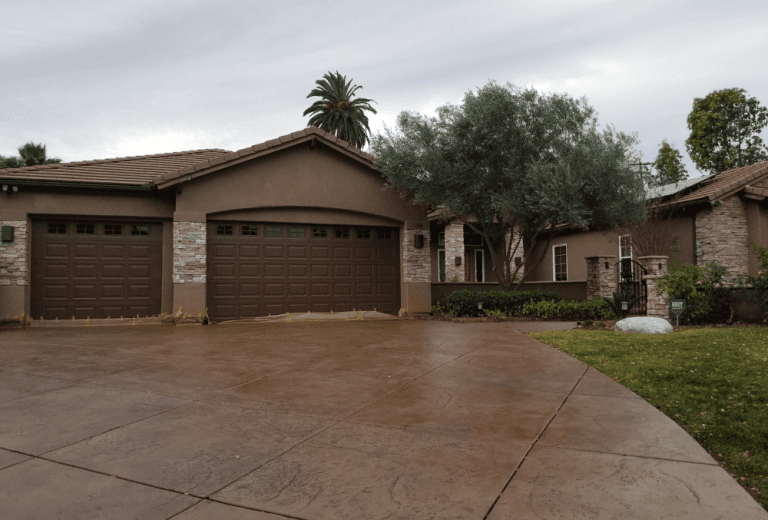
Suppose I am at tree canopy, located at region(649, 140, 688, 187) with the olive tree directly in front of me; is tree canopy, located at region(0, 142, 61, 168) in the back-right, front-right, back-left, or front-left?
front-right

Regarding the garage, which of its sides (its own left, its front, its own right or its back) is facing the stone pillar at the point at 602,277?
left

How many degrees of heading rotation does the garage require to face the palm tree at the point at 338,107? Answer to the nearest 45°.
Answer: approximately 135° to its left

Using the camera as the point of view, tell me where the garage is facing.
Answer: facing the viewer

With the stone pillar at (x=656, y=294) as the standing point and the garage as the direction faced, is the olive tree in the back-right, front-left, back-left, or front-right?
front-right

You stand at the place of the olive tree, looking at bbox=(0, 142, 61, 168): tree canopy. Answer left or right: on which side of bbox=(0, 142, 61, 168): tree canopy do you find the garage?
left

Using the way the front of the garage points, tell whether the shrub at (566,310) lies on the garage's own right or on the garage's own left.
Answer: on the garage's own left

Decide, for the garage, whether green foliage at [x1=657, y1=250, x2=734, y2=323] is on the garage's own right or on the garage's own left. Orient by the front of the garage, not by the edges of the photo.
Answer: on the garage's own left

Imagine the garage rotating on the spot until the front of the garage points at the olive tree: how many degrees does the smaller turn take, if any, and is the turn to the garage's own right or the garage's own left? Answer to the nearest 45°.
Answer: approximately 90° to the garage's own left

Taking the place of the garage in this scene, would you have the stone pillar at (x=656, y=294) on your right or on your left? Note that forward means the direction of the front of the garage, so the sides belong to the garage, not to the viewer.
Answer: on your left

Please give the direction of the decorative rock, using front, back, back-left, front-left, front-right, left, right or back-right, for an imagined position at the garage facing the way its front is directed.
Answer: front-left

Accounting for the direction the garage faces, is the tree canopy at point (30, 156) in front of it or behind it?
behind

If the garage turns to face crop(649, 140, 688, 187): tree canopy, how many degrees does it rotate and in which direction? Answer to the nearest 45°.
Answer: approximately 90° to its left

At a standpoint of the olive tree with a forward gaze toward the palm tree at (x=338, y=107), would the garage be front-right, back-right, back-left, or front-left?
front-left

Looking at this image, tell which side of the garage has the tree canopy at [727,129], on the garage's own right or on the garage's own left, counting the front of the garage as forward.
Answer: on the garage's own left
